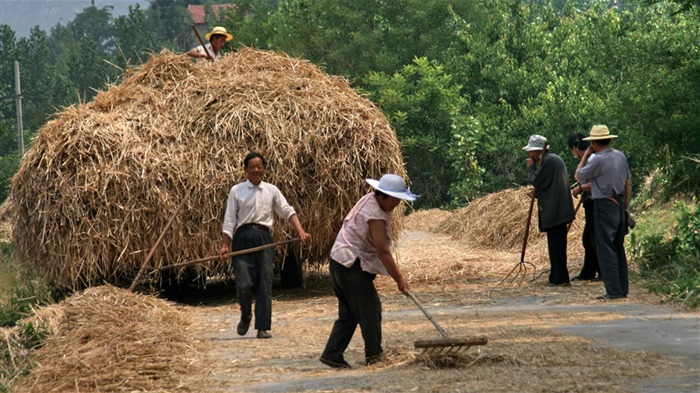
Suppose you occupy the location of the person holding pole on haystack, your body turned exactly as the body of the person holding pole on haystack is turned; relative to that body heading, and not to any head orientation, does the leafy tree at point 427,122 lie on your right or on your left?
on your left

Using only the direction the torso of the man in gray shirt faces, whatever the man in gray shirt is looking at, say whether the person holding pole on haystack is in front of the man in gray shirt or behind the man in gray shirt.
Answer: in front

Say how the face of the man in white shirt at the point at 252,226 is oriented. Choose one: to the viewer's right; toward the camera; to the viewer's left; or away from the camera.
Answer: toward the camera

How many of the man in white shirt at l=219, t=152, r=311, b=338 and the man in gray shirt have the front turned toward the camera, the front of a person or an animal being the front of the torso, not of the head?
1

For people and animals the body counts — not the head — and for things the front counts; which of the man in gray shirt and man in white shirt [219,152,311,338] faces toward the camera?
the man in white shirt

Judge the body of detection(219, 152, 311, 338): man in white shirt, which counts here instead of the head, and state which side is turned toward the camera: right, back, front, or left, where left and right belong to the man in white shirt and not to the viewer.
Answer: front

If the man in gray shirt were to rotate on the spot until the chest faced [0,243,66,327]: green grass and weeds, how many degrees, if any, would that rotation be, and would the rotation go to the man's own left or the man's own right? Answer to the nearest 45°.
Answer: approximately 45° to the man's own left

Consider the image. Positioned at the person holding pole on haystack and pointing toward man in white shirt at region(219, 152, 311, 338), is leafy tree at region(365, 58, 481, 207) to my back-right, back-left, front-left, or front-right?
back-left

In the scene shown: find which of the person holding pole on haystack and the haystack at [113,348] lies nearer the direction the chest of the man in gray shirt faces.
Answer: the person holding pole on haystack

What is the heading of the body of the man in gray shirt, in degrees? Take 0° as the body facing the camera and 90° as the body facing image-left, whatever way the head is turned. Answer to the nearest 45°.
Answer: approximately 135°

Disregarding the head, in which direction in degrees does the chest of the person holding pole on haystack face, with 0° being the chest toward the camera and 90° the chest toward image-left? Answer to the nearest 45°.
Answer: approximately 315°
